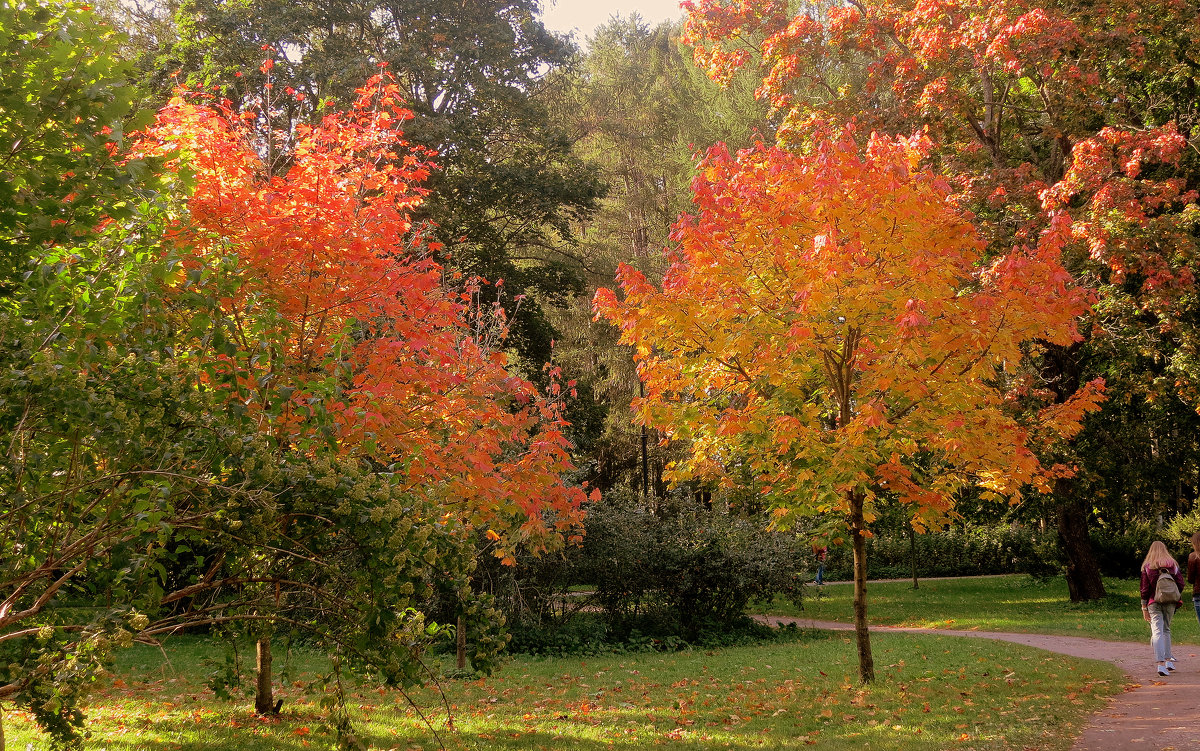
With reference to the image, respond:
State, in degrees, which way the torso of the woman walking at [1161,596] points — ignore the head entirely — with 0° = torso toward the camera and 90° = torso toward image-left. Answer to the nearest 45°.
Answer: approximately 180°

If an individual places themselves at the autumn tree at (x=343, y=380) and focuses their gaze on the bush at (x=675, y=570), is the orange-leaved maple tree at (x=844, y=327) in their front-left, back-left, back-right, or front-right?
front-right

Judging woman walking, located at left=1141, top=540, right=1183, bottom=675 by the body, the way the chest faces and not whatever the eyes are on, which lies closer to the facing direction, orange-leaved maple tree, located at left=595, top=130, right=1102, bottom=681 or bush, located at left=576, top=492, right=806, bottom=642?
the bush

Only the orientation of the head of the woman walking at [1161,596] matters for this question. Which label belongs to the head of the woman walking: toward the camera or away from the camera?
away from the camera

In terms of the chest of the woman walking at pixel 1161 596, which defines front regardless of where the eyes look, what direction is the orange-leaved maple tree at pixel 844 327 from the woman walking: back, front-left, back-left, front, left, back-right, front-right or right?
back-left

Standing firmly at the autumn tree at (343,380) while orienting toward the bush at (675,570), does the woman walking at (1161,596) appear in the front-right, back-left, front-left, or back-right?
front-right

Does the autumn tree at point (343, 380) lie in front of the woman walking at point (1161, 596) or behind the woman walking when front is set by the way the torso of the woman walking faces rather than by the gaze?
behind
